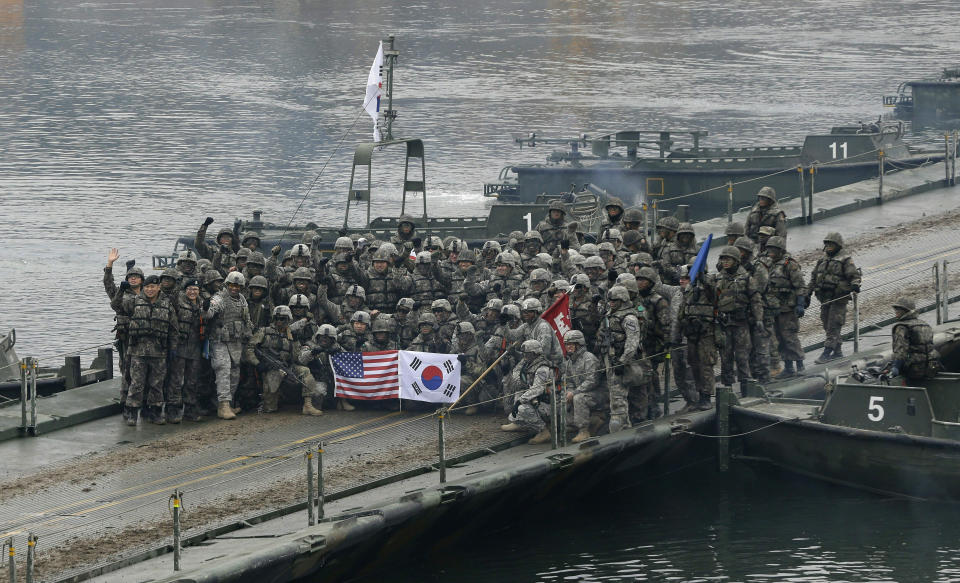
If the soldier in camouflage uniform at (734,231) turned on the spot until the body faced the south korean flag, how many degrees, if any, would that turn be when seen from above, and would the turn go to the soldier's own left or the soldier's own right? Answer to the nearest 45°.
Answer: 0° — they already face it

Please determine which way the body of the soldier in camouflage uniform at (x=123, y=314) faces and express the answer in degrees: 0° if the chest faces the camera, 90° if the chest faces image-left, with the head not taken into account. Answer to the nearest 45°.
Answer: approximately 0°

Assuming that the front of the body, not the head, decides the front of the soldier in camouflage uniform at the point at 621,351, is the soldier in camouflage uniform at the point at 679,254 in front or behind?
behind

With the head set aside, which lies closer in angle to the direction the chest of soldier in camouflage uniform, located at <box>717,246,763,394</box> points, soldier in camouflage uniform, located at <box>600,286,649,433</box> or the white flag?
the soldier in camouflage uniform

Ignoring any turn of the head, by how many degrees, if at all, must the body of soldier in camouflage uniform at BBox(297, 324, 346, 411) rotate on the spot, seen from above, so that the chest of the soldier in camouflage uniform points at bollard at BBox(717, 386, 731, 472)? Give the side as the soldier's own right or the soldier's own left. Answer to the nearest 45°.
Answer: approximately 90° to the soldier's own left

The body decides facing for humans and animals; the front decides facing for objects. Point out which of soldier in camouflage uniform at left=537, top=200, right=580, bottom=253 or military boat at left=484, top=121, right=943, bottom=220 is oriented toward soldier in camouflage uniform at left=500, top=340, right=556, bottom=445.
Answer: soldier in camouflage uniform at left=537, top=200, right=580, bottom=253

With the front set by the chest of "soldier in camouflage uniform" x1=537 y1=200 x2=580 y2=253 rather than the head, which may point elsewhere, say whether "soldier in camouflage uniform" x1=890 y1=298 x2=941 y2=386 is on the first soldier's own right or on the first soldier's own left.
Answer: on the first soldier's own left
